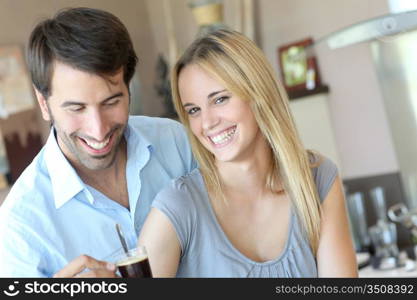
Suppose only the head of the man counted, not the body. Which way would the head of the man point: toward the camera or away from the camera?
toward the camera

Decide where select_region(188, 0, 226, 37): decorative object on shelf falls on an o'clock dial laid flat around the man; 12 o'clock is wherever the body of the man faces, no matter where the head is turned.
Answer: The decorative object on shelf is roughly at 8 o'clock from the man.

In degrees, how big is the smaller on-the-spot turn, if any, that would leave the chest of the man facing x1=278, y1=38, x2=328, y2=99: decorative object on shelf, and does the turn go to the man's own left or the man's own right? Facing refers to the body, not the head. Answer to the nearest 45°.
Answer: approximately 90° to the man's own left

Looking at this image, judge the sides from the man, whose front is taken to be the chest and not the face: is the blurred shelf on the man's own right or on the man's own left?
on the man's own left

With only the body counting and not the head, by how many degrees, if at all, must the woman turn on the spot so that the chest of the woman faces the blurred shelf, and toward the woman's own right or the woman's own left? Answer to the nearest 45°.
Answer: approximately 180°

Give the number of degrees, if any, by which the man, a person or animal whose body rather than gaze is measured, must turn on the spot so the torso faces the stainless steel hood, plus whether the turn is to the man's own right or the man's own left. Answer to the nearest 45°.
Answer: approximately 90° to the man's own left

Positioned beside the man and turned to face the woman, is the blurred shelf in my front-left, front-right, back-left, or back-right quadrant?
front-left

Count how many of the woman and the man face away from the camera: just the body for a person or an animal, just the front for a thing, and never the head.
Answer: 0

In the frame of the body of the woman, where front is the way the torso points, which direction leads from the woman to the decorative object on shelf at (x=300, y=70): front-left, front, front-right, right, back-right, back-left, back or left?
back

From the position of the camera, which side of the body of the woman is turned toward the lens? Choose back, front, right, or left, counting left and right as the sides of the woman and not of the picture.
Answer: front
